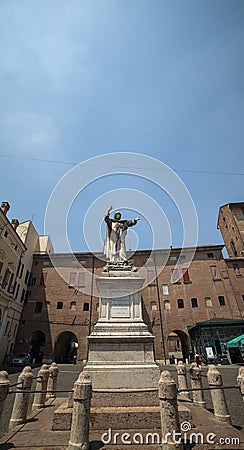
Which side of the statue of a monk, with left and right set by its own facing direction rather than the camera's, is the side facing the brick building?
back

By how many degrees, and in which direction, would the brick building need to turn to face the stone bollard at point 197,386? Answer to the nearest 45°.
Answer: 0° — it already faces it

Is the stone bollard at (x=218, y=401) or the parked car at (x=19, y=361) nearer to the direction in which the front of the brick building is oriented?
the stone bollard

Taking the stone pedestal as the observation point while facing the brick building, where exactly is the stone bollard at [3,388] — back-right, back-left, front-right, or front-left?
back-left

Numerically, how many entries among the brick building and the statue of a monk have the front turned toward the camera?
2

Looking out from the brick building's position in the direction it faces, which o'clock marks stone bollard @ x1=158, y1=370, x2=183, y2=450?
The stone bollard is roughly at 12 o'clock from the brick building.
